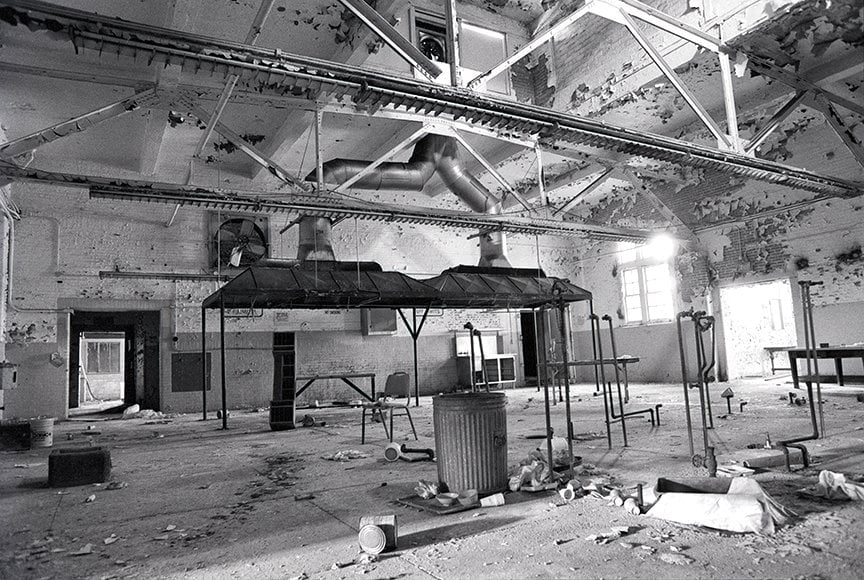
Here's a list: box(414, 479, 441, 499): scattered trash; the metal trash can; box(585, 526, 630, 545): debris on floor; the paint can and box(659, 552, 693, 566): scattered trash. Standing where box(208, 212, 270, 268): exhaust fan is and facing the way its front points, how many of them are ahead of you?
5

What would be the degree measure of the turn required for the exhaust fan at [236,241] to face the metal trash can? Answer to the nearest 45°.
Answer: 0° — it already faces it

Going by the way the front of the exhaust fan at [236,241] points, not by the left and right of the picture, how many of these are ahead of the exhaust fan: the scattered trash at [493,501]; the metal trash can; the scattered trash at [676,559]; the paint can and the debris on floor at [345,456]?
5

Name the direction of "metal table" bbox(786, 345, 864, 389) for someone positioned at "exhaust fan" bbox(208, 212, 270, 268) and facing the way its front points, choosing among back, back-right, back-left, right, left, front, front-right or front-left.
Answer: front-left

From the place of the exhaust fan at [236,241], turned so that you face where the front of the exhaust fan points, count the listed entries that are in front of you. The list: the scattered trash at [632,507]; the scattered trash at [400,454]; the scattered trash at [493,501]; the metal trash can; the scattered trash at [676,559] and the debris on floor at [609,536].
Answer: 6

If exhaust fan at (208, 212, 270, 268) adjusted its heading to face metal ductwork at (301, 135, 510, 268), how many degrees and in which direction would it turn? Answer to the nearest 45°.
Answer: approximately 45° to its left

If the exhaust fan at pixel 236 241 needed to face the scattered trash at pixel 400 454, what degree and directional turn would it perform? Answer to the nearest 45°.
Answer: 0° — it already faces it

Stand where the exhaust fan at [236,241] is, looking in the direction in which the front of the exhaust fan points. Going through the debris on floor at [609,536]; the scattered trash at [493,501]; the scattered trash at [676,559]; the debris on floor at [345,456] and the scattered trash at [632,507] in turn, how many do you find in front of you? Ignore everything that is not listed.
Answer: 5

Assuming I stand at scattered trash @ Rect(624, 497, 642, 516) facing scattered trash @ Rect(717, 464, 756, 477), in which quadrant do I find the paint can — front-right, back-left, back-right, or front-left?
back-left

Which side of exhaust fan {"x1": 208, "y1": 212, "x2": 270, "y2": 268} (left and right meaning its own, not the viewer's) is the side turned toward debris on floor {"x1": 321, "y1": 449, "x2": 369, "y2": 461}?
front

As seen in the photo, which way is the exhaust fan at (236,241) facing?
toward the camera
